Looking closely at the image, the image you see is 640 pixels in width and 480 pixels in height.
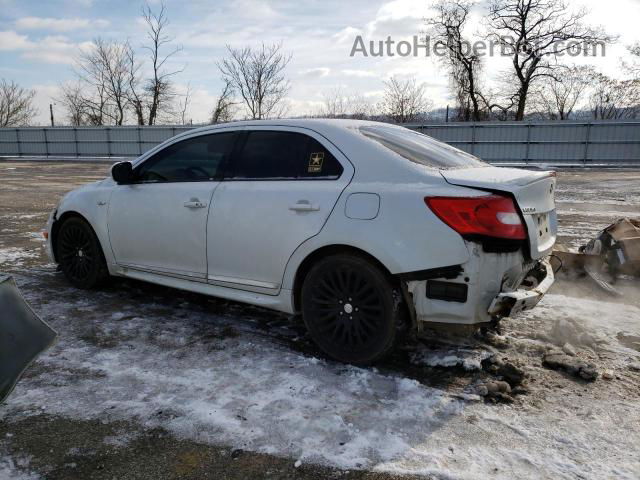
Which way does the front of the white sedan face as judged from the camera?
facing away from the viewer and to the left of the viewer

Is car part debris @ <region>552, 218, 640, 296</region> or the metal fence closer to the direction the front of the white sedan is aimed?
the metal fence

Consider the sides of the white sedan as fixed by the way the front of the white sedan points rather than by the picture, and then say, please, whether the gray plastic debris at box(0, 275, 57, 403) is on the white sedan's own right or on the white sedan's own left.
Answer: on the white sedan's own left

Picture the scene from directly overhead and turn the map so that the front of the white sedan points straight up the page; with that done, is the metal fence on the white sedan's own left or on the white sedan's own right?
on the white sedan's own right

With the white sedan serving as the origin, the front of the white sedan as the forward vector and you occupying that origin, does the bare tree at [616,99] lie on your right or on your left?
on your right

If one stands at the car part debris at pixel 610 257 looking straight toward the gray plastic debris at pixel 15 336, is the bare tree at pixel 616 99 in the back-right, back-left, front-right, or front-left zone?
back-right

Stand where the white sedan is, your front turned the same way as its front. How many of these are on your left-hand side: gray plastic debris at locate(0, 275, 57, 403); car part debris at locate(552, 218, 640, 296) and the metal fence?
1
